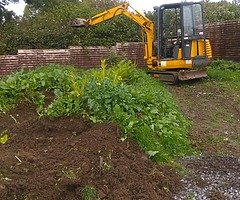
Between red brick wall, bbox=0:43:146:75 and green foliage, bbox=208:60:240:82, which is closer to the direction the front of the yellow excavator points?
the red brick wall

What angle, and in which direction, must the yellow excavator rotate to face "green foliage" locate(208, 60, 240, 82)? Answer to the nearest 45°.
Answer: approximately 135° to its right

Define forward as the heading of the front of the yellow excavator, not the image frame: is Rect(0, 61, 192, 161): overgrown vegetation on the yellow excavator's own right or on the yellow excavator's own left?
on the yellow excavator's own left

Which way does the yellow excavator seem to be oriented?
to the viewer's left

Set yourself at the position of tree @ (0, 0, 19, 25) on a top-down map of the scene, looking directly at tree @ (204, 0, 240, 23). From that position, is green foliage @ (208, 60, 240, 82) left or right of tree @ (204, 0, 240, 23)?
right

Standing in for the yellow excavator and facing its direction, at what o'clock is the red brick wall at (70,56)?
The red brick wall is roughly at 1 o'clock from the yellow excavator.

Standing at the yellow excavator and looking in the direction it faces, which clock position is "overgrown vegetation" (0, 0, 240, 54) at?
The overgrown vegetation is roughly at 1 o'clock from the yellow excavator.

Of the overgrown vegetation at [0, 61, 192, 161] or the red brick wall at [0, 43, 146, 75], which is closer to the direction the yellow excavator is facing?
the red brick wall

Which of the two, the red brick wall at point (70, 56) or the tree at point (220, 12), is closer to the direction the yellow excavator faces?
the red brick wall

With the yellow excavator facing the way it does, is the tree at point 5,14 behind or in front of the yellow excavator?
in front
